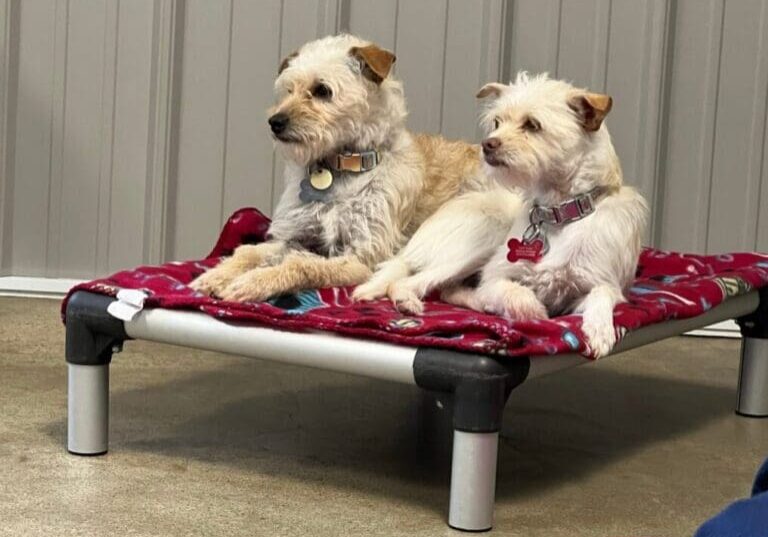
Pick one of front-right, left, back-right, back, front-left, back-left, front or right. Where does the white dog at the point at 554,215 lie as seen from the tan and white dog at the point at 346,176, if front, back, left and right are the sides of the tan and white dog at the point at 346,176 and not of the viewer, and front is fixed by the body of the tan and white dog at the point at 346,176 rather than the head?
left
